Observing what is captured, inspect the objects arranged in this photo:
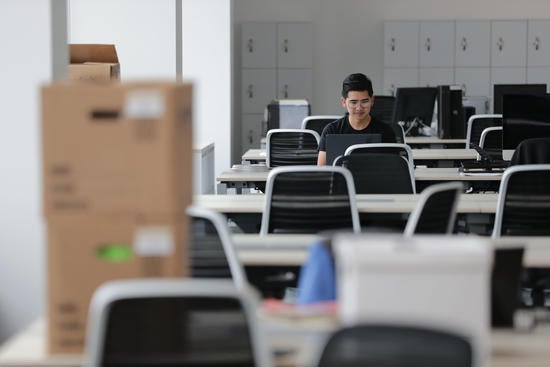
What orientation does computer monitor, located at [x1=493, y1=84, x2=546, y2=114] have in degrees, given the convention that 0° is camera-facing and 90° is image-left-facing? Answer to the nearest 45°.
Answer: approximately 0°

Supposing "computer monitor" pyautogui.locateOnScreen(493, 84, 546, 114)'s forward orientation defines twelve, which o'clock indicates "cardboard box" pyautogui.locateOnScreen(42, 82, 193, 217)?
The cardboard box is roughly at 12 o'clock from the computer monitor.

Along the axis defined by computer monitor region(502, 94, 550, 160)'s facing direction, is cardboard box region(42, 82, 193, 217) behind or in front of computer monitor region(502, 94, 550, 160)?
in front

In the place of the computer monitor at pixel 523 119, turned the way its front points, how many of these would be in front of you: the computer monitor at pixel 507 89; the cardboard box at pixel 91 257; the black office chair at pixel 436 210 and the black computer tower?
2

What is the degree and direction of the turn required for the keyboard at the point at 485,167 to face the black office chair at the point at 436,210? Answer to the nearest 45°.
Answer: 0° — it already faces it

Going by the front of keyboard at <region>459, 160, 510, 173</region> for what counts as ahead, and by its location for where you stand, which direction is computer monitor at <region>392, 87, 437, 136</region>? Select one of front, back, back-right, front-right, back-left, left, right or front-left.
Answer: back

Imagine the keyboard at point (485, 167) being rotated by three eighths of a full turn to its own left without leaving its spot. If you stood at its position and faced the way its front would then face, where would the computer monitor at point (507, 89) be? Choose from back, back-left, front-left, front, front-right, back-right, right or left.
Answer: front-left

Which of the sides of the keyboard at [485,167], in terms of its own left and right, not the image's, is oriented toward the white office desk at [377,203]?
front

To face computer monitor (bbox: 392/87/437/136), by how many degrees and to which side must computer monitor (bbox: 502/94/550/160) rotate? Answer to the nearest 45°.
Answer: approximately 180°

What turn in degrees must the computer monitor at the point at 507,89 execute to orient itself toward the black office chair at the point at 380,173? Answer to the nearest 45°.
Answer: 0° — it already faces it
